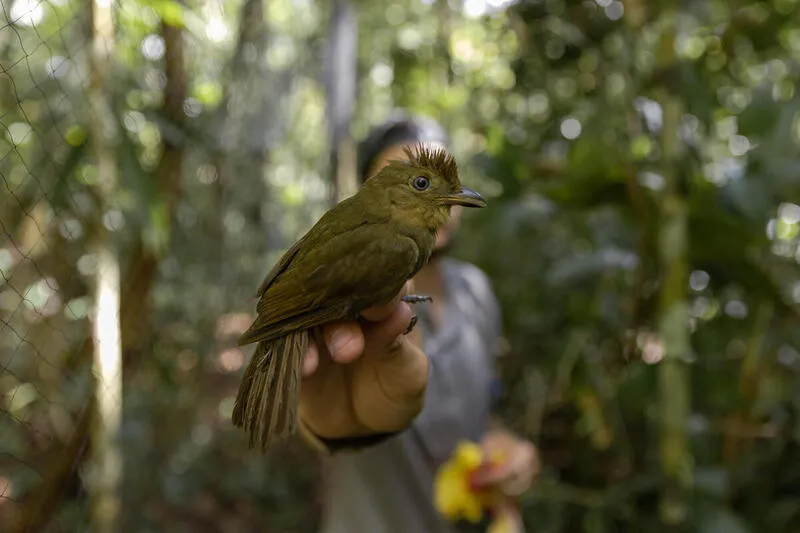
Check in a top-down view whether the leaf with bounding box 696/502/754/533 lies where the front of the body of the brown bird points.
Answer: no

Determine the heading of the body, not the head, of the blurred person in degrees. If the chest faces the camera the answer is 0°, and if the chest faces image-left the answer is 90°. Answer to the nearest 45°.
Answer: approximately 0°

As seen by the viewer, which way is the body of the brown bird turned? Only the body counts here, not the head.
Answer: to the viewer's right
